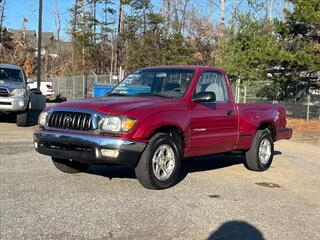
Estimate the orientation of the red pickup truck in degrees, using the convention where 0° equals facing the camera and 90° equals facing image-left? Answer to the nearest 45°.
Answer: approximately 45°
